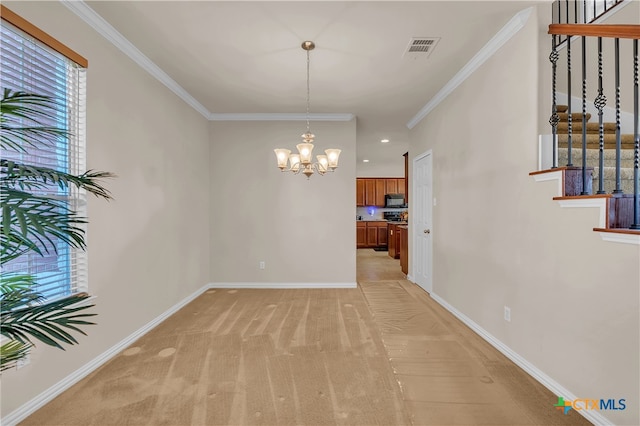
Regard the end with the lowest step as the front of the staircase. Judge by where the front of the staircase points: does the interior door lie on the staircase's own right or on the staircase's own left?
on the staircase's own right

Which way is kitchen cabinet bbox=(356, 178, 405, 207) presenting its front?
toward the camera

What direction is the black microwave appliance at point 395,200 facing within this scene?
toward the camera

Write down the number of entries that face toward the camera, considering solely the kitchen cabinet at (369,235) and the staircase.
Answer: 2

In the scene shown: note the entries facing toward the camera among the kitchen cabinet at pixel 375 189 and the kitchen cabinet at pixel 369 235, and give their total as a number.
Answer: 2

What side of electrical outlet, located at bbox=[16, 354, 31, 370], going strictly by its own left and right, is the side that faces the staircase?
front

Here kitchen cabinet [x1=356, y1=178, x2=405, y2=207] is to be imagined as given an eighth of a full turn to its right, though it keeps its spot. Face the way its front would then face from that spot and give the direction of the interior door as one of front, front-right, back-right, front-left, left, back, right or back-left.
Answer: front-left

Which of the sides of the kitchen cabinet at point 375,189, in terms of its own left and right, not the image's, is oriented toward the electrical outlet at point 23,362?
front

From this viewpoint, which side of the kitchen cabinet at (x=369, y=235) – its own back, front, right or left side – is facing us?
front
